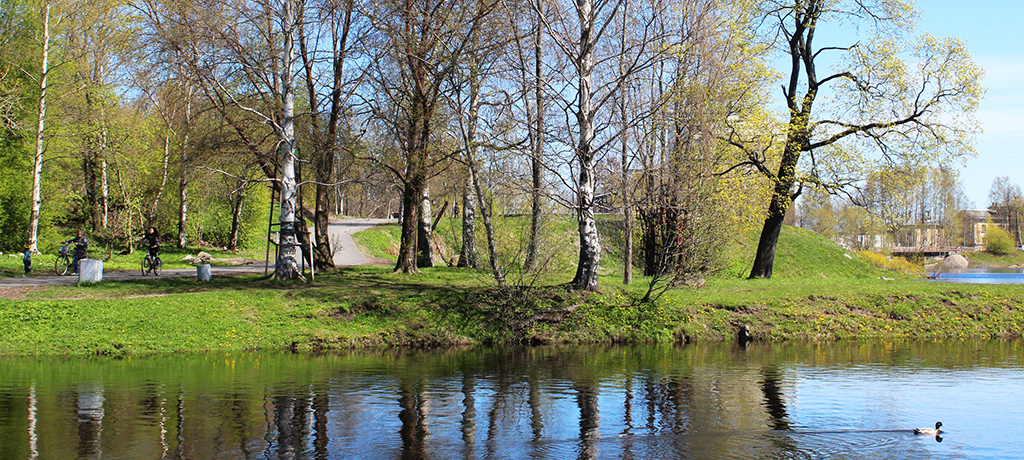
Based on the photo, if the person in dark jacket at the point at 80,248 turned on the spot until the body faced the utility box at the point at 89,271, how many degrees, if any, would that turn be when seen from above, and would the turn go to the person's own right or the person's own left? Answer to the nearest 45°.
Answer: approximately 90° to the person's own left

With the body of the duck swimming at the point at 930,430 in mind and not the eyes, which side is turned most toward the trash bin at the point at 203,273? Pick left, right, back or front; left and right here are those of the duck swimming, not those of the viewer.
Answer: back

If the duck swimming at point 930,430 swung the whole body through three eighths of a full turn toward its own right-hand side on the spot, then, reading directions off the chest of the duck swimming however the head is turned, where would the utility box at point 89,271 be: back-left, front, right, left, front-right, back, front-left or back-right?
front-right

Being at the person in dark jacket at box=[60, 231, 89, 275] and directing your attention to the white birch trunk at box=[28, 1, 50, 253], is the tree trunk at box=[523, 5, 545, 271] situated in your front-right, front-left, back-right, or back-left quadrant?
back-right

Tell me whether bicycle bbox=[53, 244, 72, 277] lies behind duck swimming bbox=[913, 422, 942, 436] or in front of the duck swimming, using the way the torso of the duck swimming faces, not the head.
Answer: behind

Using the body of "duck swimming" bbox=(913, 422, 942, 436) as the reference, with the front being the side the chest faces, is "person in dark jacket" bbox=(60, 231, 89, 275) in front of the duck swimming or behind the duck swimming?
behind

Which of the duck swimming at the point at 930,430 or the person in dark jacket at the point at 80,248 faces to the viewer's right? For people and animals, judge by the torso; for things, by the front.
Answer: the duck swimming

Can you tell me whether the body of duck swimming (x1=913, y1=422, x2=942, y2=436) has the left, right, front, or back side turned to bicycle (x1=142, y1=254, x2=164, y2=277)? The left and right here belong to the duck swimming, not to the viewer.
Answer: back

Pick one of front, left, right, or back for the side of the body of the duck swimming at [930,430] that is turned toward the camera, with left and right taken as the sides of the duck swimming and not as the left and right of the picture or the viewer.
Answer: right
